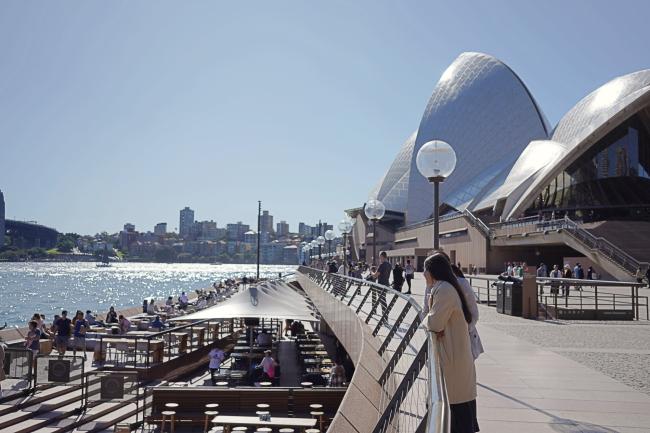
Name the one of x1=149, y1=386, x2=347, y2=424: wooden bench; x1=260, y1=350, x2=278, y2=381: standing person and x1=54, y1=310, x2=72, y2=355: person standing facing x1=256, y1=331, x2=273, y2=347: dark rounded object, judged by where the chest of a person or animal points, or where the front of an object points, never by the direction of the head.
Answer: x1=260, y1=350, x2=278, y2=381: standing person

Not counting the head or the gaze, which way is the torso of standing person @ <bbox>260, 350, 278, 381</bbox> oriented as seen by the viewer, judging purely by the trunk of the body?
away from the camera

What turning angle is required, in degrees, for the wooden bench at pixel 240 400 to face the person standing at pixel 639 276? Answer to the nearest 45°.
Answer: approximately 45° to its right

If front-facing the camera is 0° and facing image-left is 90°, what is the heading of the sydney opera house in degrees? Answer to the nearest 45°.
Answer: approximately 315°

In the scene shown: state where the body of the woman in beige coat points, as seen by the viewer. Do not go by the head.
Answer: to the viewer's left

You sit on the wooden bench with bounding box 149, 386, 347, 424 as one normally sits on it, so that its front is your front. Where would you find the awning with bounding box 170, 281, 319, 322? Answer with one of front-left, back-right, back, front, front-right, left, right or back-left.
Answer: back

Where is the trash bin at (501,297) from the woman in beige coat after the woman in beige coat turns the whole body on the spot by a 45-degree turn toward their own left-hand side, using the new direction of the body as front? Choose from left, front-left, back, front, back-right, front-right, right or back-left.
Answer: back-right
